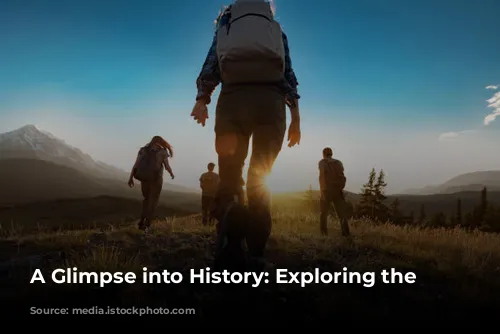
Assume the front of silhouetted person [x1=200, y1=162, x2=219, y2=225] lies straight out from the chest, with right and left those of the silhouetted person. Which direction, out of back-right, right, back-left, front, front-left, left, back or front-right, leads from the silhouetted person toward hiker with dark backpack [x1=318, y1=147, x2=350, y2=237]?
back-right

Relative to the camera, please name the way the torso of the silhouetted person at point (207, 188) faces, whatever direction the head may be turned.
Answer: away from the camera

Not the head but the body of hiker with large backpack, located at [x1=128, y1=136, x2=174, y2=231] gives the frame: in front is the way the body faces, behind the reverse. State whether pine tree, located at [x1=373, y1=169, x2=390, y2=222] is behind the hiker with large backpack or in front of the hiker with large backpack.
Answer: in front

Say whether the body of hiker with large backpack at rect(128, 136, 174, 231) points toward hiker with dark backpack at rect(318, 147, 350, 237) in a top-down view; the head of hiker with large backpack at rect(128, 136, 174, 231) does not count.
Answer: no

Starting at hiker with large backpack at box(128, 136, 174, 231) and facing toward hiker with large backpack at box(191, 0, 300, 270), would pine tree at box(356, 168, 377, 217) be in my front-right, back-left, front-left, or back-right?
back-left

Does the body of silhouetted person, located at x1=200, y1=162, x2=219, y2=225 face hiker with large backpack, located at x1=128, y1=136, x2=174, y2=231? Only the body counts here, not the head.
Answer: no

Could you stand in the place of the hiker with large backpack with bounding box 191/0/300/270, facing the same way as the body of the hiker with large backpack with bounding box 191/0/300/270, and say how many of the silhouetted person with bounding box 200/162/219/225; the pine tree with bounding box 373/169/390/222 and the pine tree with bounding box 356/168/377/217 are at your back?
0

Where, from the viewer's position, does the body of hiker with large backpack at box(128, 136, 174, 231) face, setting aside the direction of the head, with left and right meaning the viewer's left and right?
facing away from the viewer and to the right of the viewer

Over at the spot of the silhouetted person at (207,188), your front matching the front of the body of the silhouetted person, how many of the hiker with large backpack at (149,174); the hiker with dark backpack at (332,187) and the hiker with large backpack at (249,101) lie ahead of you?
0

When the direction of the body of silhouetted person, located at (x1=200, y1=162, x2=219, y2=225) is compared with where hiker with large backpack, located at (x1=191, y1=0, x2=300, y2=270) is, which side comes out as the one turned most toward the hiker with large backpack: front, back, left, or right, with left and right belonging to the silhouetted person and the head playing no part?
back

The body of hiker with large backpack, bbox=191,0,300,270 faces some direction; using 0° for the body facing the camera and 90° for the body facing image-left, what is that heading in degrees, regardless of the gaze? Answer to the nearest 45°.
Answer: approximately 180°

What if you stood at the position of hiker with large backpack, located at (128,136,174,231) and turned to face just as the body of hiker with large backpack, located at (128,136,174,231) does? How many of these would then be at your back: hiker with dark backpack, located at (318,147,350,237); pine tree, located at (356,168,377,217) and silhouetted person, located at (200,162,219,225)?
0

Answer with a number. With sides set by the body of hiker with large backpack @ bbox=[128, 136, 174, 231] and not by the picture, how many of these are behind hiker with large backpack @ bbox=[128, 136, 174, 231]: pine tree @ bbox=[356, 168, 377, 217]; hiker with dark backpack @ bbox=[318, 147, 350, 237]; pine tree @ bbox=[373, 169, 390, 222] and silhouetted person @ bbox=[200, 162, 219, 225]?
0

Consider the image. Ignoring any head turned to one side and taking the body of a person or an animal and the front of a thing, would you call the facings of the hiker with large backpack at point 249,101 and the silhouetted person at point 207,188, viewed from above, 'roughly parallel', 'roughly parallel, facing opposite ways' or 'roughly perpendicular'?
roughly parallel

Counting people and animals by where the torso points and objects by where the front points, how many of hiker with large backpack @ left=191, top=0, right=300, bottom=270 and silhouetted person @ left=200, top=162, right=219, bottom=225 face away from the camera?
2
